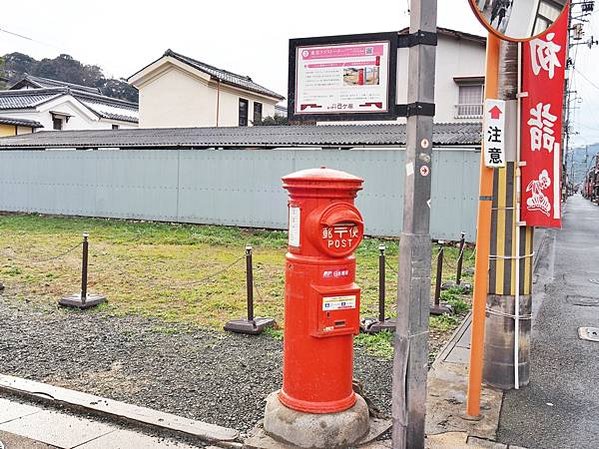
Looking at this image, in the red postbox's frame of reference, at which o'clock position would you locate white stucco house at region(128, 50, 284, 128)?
The white stucco house is roughly at 7 o'clock from the red postbox.

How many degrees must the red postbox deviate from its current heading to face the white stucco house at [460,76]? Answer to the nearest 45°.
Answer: approximately 135° to its left

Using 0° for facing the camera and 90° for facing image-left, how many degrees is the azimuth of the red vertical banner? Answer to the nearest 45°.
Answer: approximately 0°

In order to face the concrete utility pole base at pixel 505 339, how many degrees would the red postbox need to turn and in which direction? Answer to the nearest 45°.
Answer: approximately 90° to its left

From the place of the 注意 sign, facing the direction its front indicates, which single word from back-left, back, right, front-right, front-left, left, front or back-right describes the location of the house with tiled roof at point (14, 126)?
back-right

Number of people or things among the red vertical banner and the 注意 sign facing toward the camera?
2

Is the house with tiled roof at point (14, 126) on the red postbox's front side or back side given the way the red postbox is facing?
on the back side

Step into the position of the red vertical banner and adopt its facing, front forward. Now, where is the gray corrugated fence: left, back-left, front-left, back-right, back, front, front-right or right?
back-right

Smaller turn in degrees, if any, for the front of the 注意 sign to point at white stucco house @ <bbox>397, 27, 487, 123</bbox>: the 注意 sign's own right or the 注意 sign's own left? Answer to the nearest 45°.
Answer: approximately 180°

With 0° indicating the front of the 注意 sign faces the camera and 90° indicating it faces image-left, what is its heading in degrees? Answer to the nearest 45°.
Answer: approximately 0°

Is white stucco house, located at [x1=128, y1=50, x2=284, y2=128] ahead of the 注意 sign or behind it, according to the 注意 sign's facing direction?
behind
